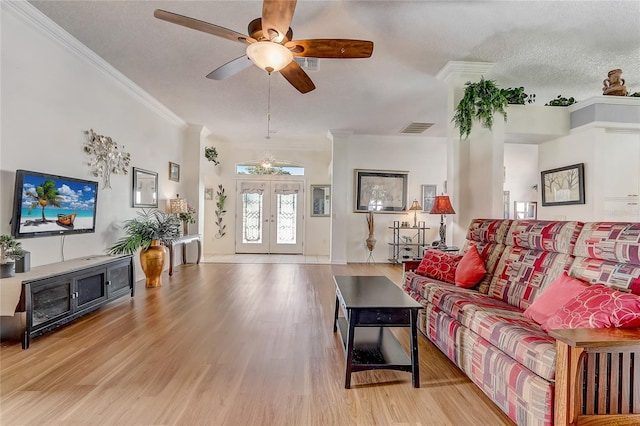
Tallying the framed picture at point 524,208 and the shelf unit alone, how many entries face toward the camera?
2

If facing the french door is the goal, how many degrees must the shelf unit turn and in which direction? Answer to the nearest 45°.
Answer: approximately 90° to its right

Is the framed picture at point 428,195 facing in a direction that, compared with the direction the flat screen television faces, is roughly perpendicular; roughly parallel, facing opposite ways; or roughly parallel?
roughly perpendicular

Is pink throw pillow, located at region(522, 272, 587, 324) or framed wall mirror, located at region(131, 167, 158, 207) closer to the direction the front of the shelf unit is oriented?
the pink throw pillow

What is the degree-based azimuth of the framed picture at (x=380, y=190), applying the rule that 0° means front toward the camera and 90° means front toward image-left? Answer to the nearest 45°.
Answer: approximately 0°

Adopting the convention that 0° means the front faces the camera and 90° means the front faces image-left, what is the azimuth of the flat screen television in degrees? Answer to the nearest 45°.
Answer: approximately 315°

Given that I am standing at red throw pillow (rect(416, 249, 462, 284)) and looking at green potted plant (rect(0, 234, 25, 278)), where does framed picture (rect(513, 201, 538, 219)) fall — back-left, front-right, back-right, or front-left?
back-right

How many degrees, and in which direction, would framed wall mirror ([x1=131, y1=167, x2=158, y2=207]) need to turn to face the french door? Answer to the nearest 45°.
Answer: approximately 90° to its left

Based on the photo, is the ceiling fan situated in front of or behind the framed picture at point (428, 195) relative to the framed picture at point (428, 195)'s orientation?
in front

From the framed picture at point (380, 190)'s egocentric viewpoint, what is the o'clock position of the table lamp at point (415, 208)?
The table lamp is roughly at 9 o'clock from the framed picture.

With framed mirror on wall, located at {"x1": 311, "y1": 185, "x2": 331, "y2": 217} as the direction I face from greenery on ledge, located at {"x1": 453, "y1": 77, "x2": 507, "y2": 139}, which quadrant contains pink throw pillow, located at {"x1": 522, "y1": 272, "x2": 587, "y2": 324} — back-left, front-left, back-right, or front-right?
back-left

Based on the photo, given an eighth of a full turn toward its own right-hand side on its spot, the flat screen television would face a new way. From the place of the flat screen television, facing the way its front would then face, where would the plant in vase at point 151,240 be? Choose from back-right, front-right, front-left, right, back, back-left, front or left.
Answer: back-left

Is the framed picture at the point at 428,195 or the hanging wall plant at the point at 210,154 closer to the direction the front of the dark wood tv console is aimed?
the framed picture

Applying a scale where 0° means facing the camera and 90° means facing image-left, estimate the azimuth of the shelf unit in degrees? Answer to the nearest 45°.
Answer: approximately 0°

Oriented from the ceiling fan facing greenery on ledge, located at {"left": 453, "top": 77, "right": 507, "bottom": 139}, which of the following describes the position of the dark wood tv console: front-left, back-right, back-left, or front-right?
back-left

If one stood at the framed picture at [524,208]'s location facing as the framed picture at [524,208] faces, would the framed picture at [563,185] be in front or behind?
in front

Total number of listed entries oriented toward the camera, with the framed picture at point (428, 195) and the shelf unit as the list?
2

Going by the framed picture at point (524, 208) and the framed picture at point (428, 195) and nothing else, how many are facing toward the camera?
2
